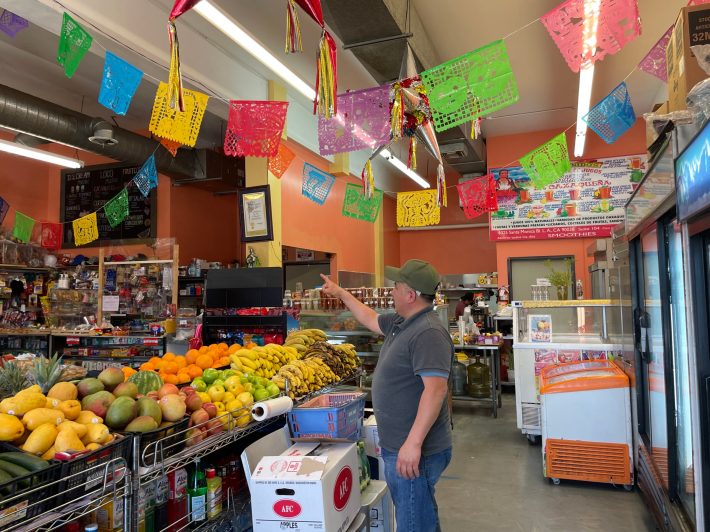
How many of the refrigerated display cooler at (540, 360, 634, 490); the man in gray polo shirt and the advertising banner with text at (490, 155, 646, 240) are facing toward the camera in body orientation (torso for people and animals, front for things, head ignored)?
2

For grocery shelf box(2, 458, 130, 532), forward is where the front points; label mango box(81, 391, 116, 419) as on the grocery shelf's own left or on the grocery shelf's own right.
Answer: on the grocery shelf's own left

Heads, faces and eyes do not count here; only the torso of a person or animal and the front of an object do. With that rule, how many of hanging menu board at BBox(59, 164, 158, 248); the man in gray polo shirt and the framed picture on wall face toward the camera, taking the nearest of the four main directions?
2

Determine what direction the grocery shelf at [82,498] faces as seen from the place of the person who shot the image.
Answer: facing the viewer and to the right of the viewer

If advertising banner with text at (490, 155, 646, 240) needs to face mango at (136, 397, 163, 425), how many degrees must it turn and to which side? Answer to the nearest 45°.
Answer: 0° — it already faces it

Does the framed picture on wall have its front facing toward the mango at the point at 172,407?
yes

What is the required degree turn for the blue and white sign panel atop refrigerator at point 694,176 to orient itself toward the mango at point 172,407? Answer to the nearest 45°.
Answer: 0° — it already faces it

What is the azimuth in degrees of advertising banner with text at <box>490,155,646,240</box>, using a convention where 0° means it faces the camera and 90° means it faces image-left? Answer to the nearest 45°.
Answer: approximately 0°

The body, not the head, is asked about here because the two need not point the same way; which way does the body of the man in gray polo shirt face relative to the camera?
to the viewer's left

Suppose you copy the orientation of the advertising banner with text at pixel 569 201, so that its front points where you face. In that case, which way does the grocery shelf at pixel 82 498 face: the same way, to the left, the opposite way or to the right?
to the left
